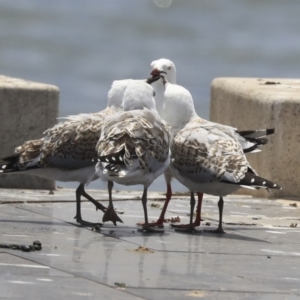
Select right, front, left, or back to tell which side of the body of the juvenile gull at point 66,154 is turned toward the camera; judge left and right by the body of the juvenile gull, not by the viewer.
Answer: right

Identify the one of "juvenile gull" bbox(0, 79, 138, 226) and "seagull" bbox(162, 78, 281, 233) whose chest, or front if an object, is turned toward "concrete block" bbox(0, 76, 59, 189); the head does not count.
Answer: the seagull

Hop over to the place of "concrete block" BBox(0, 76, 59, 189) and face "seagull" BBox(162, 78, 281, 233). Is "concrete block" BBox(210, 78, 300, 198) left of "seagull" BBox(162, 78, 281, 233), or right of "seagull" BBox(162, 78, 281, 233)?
left

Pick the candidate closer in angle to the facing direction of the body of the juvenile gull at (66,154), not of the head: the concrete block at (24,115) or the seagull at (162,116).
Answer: the seagull

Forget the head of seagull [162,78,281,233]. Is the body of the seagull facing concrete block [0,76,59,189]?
yes

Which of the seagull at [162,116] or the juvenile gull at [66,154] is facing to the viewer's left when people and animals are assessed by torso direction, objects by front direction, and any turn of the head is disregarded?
the seagull

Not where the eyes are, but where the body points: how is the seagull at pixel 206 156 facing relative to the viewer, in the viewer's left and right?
facing away from the viewer and to the left of the viewer

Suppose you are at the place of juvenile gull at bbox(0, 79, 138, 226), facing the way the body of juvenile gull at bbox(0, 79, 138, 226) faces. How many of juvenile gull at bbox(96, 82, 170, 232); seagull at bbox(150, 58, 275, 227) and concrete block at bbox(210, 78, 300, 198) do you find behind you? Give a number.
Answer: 0

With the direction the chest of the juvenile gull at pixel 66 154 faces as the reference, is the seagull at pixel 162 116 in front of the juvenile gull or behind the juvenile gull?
in front

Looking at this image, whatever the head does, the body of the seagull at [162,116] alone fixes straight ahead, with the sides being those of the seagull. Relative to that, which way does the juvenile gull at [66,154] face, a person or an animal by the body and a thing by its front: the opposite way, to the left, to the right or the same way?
the opposite way
